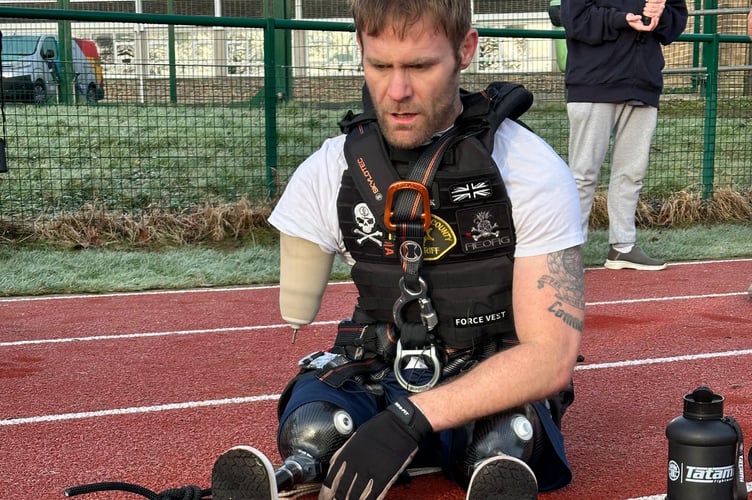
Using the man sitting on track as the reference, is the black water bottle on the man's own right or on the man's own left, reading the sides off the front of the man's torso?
on the man's own left

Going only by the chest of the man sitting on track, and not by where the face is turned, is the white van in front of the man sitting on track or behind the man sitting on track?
behind

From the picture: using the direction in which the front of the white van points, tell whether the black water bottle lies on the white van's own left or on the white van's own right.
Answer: on the white van's own left

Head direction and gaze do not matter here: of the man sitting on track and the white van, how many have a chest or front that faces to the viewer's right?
0

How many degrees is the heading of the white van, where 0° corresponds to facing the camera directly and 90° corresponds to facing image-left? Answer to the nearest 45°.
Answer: approximately 45°

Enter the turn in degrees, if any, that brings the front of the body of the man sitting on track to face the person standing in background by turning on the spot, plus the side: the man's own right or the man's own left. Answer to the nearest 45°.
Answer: approximately 180°

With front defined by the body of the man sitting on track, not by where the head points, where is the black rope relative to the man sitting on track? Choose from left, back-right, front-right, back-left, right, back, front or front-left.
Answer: right

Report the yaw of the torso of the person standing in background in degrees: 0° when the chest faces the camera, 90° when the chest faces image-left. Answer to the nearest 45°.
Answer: approximately 315°

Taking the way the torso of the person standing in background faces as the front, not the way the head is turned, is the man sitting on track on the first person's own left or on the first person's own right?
on the first person's own right

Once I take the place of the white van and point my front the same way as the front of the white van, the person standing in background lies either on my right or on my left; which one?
on my left

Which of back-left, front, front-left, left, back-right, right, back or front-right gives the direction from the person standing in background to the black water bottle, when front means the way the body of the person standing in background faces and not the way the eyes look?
front-right
